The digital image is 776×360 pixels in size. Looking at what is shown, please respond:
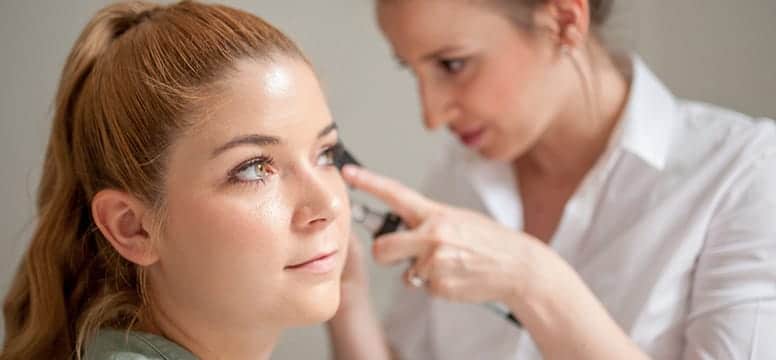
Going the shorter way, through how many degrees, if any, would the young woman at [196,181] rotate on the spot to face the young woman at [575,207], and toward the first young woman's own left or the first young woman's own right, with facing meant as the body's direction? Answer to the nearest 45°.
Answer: approximately 45° to the first young woman's own left

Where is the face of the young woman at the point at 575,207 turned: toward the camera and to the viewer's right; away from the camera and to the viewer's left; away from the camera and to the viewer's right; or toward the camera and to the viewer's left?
toward the camera and to the viewer's left

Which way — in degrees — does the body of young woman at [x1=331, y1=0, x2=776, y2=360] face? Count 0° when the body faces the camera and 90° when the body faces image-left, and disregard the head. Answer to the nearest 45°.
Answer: approximately 45°

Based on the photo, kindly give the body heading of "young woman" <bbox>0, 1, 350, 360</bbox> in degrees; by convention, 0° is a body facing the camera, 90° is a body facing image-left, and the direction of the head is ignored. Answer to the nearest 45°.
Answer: approximately 315°

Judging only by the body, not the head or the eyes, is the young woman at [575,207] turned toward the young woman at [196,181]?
yes

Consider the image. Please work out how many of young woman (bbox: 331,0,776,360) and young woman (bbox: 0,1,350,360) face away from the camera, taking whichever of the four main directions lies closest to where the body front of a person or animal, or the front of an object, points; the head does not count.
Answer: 0

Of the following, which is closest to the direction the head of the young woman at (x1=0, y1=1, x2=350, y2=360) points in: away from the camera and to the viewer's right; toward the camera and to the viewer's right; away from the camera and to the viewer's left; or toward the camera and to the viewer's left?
toward the camera and to the viewer's right
